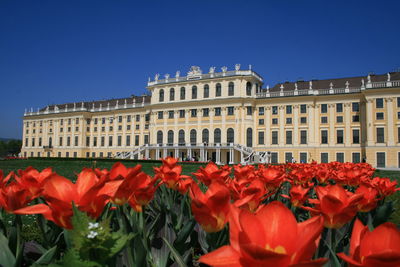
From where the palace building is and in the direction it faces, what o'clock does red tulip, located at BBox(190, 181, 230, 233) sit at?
The red tulip is roughly at 11 o'clock from the palace building.

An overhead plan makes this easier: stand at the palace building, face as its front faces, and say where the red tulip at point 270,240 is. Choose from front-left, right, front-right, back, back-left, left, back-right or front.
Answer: front-left

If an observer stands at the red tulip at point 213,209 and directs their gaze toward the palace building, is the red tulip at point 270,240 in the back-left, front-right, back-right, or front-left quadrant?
back-right

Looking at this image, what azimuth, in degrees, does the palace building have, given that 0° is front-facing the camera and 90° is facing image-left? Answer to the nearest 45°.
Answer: approximately 45°

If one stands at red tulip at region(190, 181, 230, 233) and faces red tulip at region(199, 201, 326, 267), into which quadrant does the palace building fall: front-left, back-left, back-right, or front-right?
back-left
